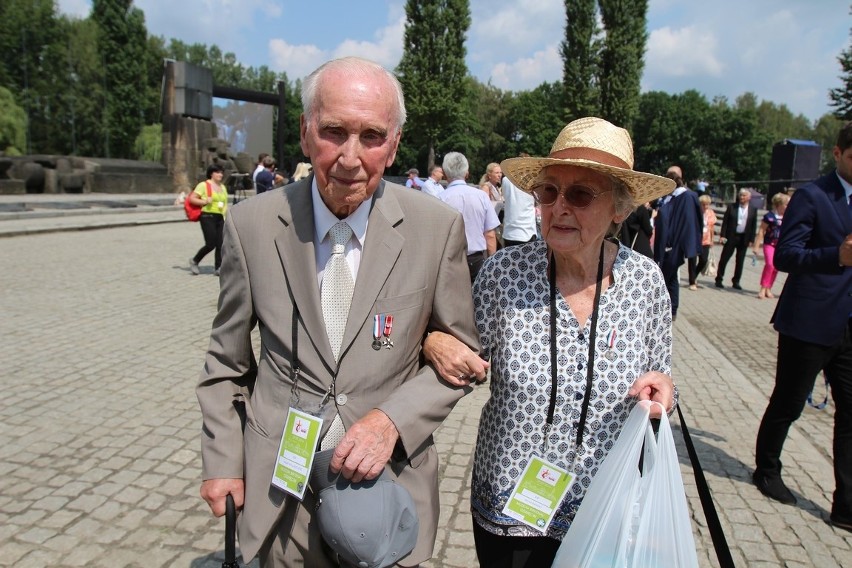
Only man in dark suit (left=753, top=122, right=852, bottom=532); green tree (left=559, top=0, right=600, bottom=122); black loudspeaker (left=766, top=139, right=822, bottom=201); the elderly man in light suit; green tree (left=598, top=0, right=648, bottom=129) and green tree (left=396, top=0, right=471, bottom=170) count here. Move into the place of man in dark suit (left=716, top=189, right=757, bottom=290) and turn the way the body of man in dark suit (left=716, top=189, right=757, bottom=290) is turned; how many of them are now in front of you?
2

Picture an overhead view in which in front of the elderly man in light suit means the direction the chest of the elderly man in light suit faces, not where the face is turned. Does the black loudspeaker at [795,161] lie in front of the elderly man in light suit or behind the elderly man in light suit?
behind

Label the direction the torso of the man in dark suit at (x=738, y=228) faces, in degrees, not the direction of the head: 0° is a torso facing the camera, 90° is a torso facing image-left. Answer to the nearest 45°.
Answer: approximately 0°

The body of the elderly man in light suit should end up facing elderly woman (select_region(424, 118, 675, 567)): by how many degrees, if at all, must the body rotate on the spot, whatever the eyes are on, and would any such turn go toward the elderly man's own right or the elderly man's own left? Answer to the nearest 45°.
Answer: approximately 90° to the elderly man's own left

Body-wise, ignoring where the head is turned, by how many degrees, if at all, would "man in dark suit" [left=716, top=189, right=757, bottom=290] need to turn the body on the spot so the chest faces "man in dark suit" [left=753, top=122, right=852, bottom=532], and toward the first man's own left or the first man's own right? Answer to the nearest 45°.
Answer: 0° — they already face them

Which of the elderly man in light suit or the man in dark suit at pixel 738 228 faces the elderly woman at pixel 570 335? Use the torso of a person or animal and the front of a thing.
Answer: the man in dark suit

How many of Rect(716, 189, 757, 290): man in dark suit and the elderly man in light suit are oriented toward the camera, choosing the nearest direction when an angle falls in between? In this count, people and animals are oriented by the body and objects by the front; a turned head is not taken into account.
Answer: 2

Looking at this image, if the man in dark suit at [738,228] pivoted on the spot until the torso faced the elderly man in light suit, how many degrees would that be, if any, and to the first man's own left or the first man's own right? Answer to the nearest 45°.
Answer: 0° — they already face them

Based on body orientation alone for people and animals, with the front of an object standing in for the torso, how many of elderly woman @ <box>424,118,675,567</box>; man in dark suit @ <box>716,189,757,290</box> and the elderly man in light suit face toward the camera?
3

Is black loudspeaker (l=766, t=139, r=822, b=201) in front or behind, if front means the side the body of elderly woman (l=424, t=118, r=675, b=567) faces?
behind

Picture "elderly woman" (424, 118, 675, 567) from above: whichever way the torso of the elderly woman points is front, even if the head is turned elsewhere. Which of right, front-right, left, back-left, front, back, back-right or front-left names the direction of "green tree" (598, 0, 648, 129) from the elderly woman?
back
